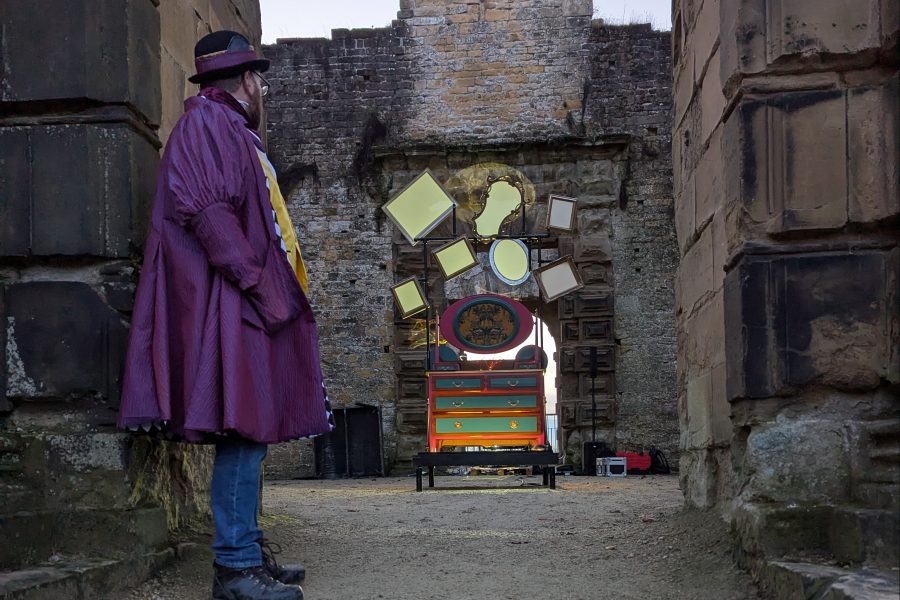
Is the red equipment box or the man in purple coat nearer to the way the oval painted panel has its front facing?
the man in purple coat

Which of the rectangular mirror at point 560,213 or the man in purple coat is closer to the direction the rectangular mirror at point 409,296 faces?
the man in purple coat

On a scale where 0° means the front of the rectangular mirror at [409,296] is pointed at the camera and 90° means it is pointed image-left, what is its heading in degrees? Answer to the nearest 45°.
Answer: approximately 0°

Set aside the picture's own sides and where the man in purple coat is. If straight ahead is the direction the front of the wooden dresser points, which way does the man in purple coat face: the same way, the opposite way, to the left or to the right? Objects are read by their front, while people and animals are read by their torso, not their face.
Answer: to the left

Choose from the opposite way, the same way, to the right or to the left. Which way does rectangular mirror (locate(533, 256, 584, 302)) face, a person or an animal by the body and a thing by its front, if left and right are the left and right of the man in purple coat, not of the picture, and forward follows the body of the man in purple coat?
to the right

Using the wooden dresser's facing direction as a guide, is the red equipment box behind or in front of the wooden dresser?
behind

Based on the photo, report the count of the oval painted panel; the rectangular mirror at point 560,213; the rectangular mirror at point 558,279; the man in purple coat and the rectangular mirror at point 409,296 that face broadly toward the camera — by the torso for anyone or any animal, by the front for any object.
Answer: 4

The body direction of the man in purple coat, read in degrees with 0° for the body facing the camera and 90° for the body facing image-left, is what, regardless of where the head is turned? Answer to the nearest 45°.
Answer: approximately 270°
